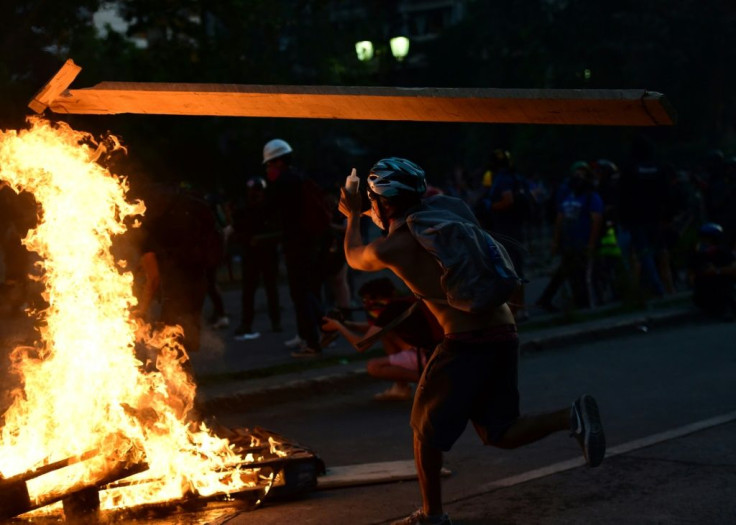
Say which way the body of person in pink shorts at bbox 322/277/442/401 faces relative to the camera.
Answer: to the viewer's left

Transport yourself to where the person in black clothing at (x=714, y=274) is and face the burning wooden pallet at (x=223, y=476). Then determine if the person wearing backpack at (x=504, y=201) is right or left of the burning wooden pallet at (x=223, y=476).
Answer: right

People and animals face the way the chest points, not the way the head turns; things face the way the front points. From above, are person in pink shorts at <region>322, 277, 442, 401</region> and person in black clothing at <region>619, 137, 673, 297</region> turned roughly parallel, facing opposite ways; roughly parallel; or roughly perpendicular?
roughly perpendicular

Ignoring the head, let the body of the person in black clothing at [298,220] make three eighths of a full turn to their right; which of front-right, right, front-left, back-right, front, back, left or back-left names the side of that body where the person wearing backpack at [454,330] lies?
back-right
